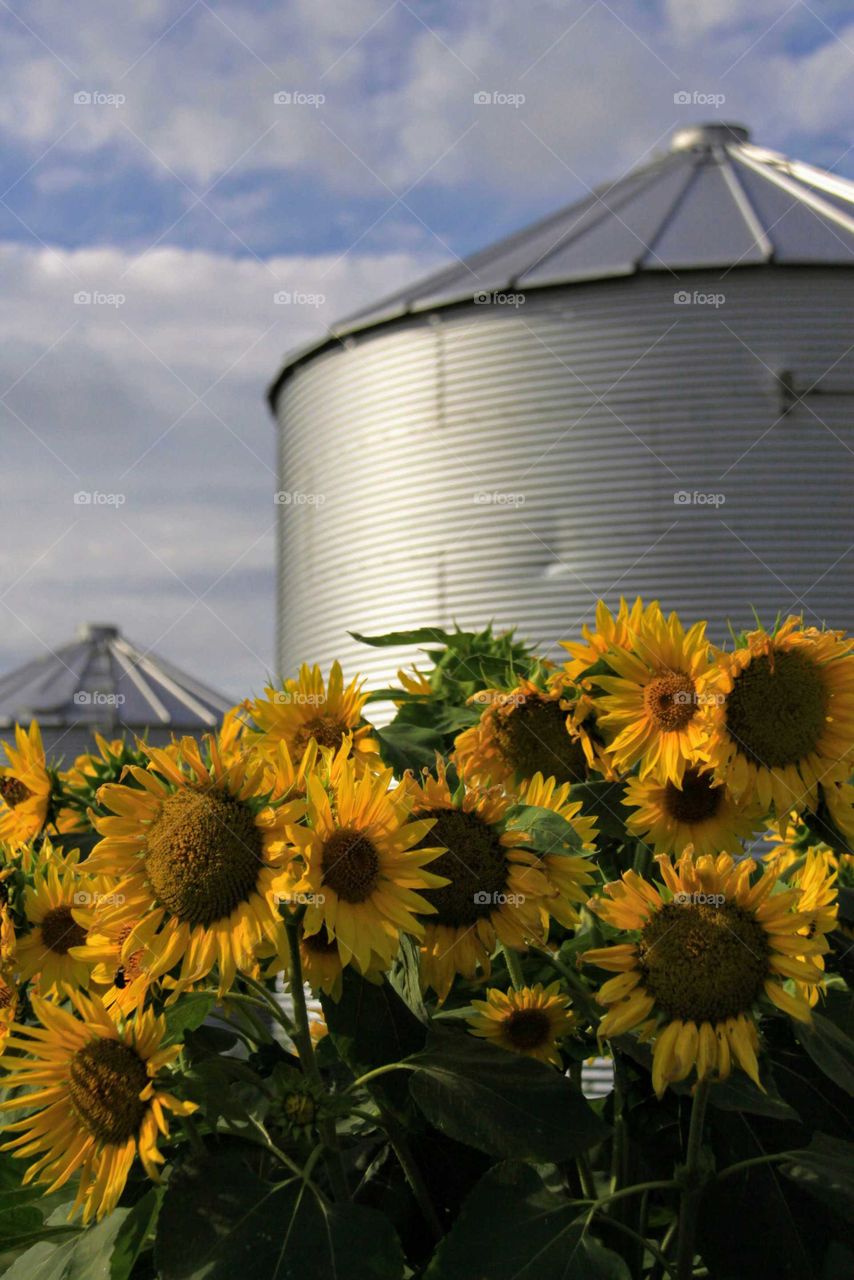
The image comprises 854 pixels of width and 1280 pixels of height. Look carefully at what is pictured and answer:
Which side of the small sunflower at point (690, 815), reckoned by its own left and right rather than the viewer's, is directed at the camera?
front

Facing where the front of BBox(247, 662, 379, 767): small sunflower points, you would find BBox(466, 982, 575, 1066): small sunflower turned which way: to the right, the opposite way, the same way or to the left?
the same way

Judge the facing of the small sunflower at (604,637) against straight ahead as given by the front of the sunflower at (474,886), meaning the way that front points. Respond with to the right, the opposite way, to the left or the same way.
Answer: the same way

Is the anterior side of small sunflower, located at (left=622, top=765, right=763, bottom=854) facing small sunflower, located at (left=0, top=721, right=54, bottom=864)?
no

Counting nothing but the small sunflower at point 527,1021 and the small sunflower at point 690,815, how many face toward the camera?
2

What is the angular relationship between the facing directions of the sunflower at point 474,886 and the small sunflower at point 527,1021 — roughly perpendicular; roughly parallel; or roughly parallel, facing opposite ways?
roughly parallel

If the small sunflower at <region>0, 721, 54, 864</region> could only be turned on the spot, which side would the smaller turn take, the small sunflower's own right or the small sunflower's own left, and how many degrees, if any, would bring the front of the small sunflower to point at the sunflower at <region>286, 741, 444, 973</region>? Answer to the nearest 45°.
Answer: approximately 135° to the small sunflower's own left

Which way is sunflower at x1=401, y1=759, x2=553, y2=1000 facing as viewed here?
toward the camera

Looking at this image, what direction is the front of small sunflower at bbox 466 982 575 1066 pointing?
toward the camera

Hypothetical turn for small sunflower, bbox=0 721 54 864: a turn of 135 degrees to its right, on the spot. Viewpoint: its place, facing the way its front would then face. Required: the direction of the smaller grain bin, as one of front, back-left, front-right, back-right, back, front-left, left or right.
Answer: front
